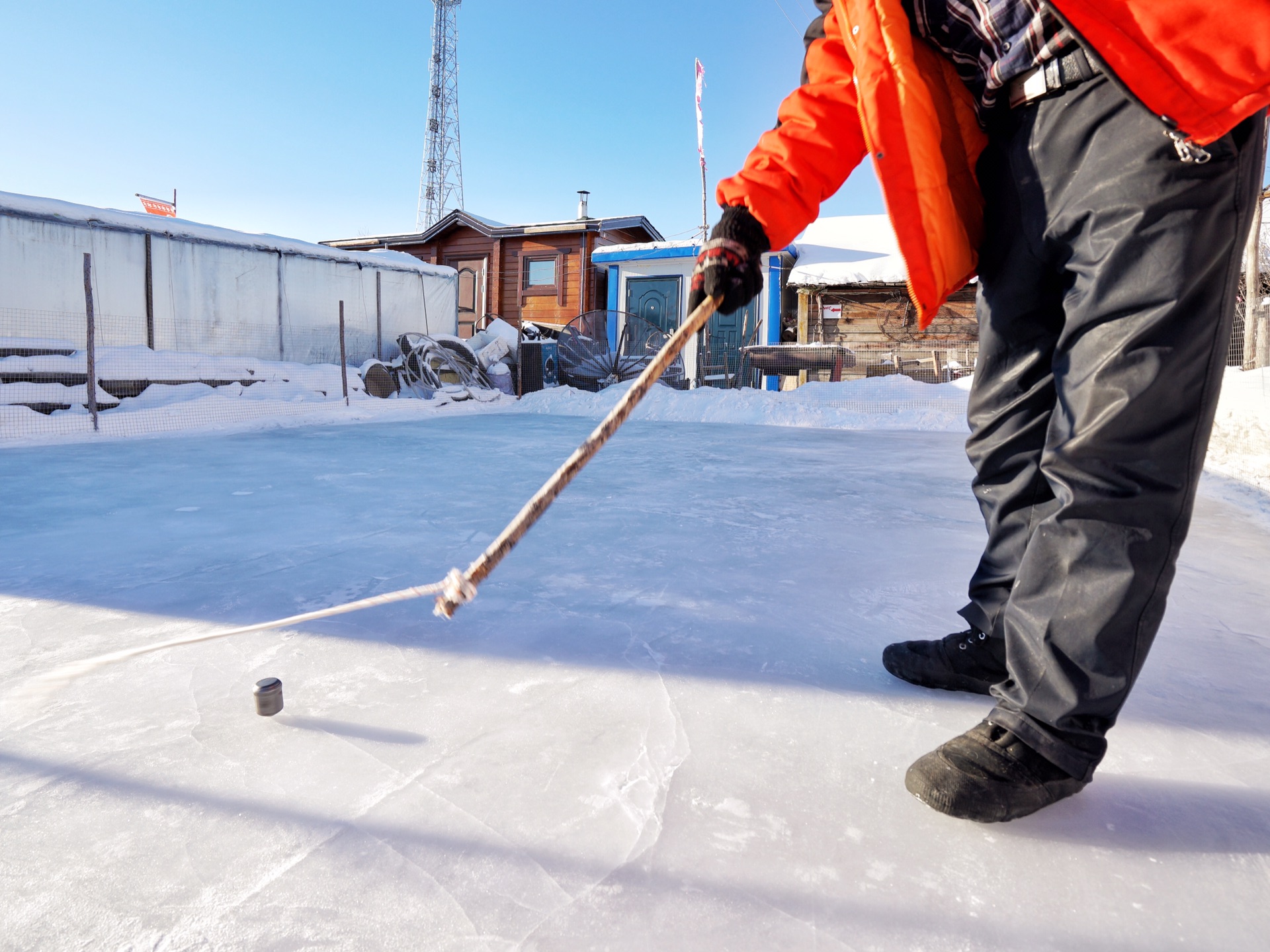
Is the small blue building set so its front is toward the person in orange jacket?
yes

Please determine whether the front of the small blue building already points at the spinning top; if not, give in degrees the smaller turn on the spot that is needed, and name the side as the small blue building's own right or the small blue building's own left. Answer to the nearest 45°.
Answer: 0° — it already faces it

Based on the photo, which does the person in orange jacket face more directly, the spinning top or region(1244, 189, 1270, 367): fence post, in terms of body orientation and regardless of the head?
the spinning top

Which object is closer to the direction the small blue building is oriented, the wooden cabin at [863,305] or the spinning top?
the spinning top

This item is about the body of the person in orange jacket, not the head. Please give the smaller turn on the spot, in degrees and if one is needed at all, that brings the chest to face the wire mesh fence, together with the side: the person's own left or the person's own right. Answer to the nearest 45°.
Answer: approximately 90° to the person's own right

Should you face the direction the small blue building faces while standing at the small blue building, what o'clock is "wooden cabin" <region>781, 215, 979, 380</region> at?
The wooden cabin is roughly at 9 o'clock from the small blue building.

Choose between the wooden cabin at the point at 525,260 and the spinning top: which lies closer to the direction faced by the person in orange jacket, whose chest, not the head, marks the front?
the spinning top

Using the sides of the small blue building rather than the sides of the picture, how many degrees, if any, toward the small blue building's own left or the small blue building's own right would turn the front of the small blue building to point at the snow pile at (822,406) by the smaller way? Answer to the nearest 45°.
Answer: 0° — it already faces it

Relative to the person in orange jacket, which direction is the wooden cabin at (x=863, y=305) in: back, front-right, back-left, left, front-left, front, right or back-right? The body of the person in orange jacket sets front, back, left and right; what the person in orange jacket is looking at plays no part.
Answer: back-right

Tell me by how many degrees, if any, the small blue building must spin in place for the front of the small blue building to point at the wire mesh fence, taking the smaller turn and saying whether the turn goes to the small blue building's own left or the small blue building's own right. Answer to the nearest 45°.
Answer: approximately 45° to the small blue building's own right

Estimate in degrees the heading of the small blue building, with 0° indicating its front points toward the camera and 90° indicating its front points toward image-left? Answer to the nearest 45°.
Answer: approximately 0°

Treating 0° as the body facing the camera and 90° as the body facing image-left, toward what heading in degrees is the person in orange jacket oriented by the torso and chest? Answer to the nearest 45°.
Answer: approximately 45°
